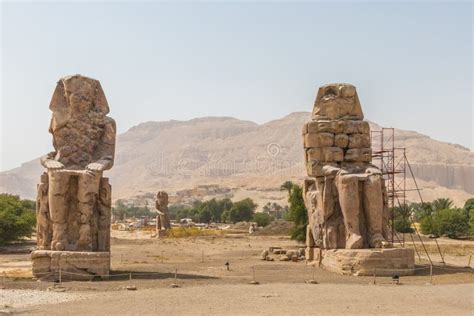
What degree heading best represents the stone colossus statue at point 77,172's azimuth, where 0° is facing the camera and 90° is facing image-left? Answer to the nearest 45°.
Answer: approximately 0°

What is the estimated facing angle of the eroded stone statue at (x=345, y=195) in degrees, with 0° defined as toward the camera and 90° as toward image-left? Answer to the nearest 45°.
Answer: approximately 315°

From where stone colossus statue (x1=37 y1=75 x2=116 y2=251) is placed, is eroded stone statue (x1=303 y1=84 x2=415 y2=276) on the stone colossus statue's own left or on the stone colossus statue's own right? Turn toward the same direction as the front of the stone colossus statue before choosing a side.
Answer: on the stone colossus statue's own left
